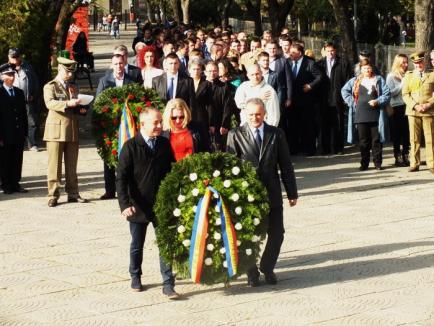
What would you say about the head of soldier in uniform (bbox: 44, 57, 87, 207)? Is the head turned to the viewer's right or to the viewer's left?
to the viewer's right

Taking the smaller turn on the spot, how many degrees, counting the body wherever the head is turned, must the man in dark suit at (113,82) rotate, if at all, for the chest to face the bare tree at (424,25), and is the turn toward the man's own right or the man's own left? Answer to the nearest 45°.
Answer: approximately 135° to the man's own left

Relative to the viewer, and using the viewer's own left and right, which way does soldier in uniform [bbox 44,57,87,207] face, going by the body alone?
facing the viewer and to the right of the viewer

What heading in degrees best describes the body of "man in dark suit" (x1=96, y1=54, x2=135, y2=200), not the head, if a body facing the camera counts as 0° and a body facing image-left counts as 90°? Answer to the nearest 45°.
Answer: approximately 0°

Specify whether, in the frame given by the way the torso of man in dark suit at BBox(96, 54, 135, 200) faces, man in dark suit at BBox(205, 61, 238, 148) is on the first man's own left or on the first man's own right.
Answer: on the first man's own left

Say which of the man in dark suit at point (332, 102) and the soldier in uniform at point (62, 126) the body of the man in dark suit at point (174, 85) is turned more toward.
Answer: the soldier in uniform
